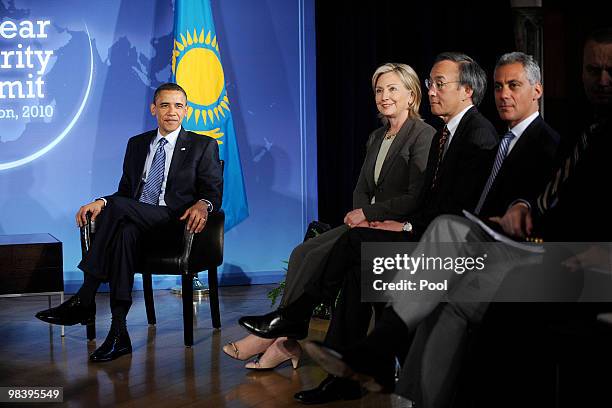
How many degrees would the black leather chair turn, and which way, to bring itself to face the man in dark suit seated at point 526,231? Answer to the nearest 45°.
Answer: approximately 90° to its left

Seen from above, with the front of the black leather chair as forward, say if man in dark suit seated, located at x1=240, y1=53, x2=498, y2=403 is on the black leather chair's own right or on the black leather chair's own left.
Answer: on the black leather chair's own left

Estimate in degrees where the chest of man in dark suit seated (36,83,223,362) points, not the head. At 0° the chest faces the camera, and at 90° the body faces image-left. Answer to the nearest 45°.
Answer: approximately 45°

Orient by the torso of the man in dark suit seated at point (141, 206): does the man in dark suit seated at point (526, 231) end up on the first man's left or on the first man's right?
on the first man's left

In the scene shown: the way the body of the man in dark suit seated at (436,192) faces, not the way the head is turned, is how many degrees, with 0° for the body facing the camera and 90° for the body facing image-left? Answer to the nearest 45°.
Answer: approximately 90°
